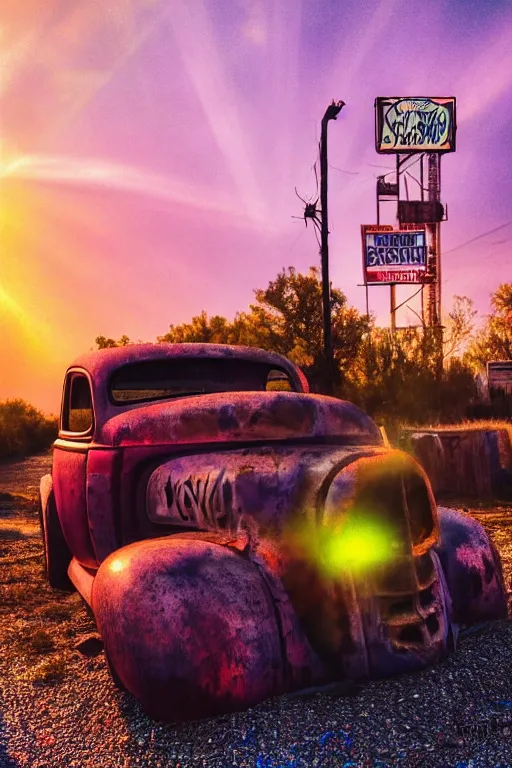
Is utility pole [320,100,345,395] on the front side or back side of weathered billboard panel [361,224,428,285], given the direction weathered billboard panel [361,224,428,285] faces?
on the front side

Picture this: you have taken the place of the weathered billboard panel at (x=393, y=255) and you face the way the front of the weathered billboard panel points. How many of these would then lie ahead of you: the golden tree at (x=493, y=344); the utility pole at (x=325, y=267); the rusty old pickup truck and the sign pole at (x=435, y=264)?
2

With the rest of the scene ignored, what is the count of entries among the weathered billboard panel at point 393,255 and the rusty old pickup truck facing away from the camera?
0

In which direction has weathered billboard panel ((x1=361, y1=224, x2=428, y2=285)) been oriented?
toward the camera

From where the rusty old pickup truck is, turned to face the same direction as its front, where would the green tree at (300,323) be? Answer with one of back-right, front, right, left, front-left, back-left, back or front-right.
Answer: back-left

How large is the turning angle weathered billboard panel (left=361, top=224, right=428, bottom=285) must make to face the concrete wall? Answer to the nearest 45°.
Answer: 0° — it already faces it

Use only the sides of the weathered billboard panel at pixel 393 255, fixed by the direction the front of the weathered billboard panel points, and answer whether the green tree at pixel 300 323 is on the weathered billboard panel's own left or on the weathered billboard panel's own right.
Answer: on the weathered billboard panel's own right

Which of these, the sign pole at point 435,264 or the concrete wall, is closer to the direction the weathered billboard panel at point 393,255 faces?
the concrete wall

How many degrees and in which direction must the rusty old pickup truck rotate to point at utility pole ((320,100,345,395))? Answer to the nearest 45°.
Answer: approximately 135° to its left

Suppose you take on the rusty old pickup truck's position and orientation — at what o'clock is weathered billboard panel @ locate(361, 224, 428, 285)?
The weathered billboard panel is roughly at 8 o'clock from the rusty old pickup truck.

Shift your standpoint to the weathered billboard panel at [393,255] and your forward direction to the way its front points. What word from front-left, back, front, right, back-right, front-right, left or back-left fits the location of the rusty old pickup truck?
front

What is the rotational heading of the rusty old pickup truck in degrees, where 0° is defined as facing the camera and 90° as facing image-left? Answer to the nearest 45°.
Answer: approximately 315°

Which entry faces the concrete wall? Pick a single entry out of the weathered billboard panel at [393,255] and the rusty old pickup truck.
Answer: the weathered billboard panel
